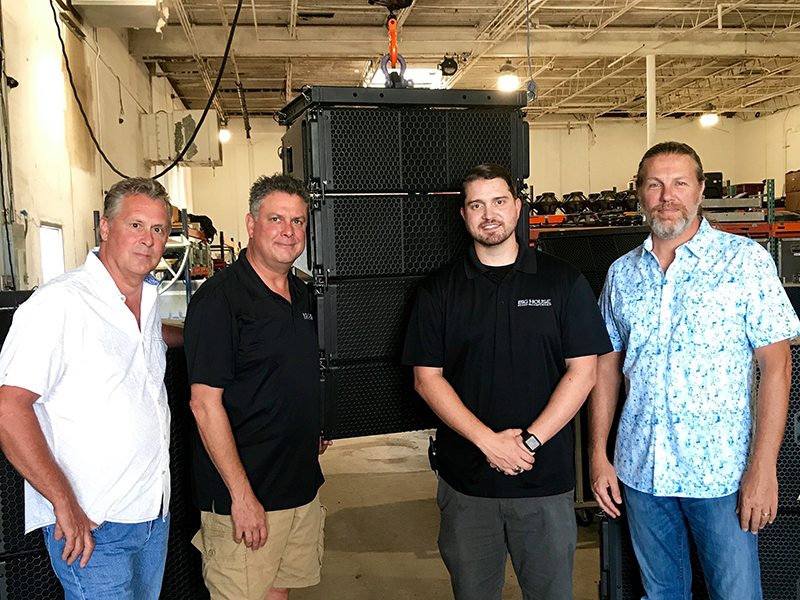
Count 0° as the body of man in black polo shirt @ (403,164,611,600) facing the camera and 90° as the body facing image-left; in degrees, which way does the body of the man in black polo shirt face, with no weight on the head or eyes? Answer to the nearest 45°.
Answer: approximately 0°

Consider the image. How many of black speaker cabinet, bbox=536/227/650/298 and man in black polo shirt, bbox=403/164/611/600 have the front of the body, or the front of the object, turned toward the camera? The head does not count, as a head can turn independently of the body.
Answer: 2

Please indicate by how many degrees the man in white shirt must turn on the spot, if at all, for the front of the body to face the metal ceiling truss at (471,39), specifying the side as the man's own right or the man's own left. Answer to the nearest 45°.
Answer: approximately 90° to the man's own left

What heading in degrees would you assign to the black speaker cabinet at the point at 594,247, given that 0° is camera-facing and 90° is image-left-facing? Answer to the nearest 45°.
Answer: approximately 0°

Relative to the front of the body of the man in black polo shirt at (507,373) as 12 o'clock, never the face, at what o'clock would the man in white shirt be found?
The man in white shirt is roughly at 2 o'clock from the man in black polo shirt.
